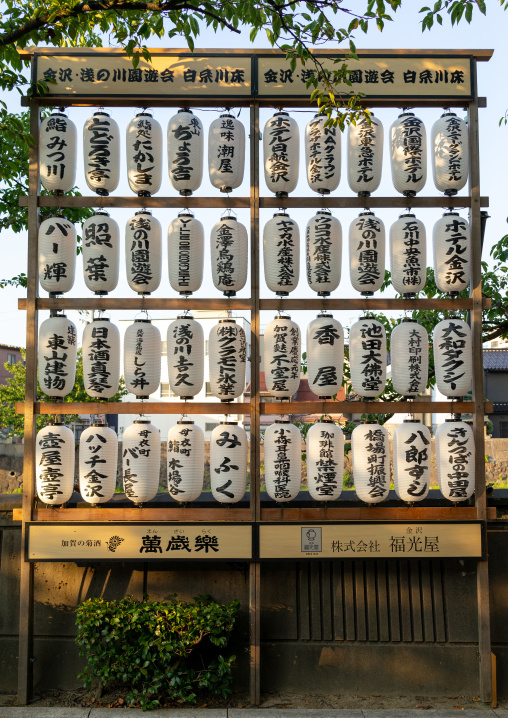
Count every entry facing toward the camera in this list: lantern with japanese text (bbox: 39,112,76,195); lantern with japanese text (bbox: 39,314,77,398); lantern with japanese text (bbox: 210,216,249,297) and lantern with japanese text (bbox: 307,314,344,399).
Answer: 4

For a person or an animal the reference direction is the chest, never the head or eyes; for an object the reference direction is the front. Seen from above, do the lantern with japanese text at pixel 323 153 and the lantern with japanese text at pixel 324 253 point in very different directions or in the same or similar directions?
same or similar directions

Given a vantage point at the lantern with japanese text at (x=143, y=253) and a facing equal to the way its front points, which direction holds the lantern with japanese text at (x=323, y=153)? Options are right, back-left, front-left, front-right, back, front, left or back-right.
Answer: left

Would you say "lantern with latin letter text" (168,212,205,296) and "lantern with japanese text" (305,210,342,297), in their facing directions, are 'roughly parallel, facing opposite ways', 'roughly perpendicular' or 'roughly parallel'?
roughly parallel

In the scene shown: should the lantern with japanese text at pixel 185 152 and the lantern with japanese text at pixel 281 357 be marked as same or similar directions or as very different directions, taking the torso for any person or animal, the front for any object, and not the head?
same or similar directions

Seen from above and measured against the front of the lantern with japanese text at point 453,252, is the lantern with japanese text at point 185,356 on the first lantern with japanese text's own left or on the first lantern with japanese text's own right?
on the first lantern with japanese text's own right

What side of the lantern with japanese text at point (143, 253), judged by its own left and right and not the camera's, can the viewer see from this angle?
front

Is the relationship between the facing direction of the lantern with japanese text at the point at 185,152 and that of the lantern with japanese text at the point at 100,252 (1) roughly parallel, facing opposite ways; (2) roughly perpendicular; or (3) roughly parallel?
roughly parallel

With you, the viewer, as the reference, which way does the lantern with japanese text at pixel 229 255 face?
facing the viewer

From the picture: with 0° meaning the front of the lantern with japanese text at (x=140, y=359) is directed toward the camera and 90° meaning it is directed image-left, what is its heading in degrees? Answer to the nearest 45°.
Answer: approximately 0°

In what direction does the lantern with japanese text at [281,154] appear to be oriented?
toward the camera

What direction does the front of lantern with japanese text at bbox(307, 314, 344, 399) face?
toward the camera

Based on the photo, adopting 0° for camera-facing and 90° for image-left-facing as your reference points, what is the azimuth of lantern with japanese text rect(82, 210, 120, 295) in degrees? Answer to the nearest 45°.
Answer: approximately 0°

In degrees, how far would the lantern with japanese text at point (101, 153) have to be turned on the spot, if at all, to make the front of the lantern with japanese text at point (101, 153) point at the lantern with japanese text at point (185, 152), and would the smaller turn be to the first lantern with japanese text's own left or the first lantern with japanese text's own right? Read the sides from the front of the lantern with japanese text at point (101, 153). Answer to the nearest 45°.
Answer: approximately 90° to the first lantern with japanese text's own left
